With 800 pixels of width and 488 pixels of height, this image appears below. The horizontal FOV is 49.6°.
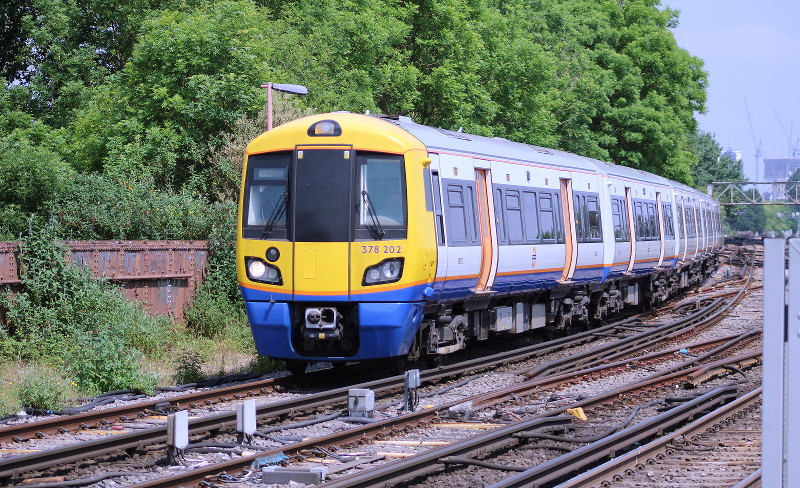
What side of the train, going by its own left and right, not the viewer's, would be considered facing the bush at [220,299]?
right

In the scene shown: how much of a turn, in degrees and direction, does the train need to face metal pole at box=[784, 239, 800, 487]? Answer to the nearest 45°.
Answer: approximately 45° to its left

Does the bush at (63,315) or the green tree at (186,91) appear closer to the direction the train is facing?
the bush

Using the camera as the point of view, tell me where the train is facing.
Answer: facing the viewer and to the left of the viewer

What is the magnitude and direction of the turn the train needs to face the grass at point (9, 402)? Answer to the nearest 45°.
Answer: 0° — it already faces it

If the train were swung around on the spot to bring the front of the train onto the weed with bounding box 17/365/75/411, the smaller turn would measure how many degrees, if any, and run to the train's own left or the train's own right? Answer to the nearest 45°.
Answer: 0° — it already faces it

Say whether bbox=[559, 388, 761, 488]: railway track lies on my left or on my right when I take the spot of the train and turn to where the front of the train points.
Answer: on my left

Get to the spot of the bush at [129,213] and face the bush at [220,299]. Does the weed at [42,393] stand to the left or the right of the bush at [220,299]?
right

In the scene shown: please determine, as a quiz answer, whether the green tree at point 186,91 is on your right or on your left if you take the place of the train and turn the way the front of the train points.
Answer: on your right

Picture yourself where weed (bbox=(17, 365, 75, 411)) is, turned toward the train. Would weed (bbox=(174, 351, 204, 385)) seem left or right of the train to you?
left

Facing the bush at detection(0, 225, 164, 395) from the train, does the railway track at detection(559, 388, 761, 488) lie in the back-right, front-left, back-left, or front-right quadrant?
front-left
